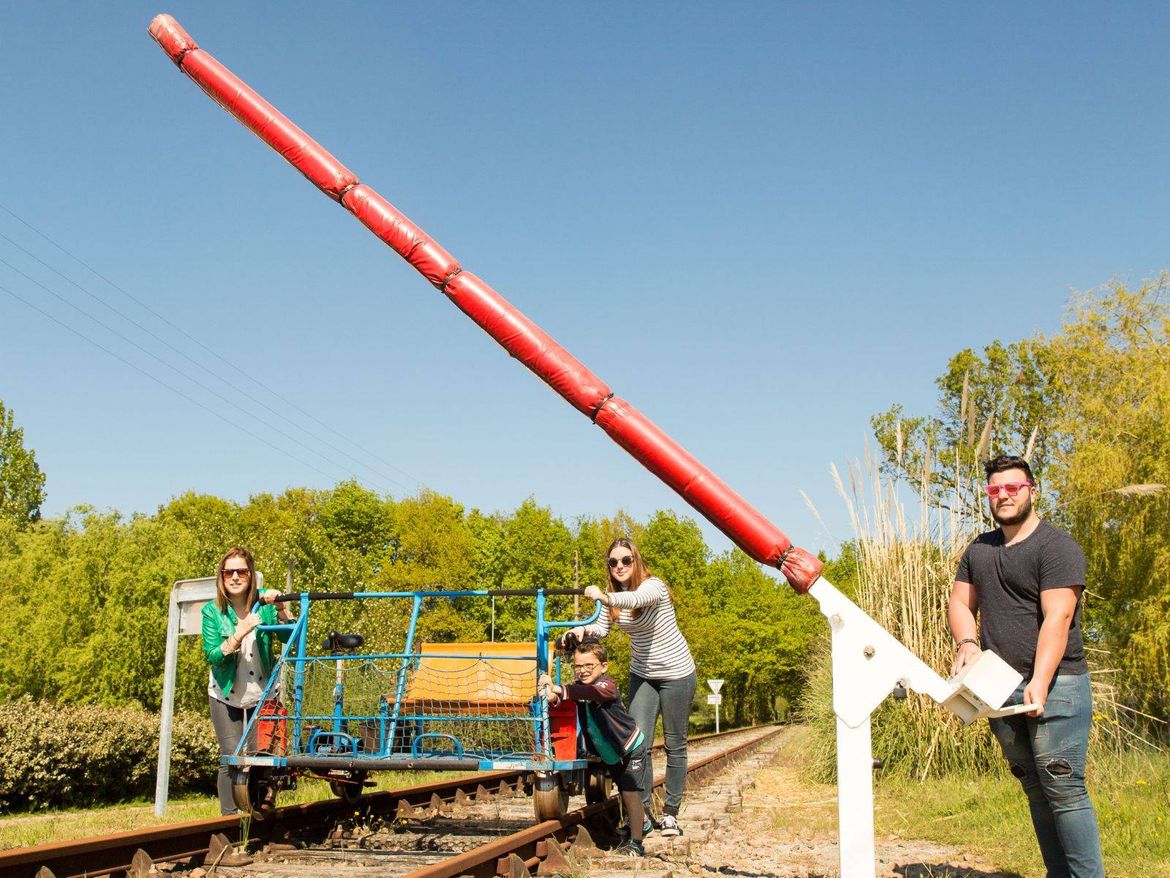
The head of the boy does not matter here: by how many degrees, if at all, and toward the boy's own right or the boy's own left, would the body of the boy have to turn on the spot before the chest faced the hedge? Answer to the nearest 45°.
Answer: approximately 90° to the boy's own right

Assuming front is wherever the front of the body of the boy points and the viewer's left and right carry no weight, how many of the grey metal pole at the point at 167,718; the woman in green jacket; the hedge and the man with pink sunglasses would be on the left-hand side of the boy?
1

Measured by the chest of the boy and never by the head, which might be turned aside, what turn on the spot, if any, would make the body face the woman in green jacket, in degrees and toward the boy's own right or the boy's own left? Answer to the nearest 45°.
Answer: approximately 45° to the boy's own right

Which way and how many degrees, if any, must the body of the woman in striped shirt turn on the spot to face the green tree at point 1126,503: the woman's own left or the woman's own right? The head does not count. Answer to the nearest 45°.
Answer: approximately 180°

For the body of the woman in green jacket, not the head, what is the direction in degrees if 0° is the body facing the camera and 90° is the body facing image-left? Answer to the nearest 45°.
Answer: approximately 315°

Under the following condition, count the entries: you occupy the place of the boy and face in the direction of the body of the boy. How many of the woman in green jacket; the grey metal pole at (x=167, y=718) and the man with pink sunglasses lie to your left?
1

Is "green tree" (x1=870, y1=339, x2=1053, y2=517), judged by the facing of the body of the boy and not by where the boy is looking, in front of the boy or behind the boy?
behind

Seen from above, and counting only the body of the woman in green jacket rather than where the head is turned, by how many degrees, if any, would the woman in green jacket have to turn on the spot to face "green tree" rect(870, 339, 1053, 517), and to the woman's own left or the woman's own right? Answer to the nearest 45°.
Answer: approximately 90° to the woman's own left

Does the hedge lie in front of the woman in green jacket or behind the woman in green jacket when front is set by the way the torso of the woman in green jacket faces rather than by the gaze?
behind

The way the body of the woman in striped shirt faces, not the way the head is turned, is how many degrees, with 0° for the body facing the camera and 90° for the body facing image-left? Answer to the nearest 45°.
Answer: approximately 45°

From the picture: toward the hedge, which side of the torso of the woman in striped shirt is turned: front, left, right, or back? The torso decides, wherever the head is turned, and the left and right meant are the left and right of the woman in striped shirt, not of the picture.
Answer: right

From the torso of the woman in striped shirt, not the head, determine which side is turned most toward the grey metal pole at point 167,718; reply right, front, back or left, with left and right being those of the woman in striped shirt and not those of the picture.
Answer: right

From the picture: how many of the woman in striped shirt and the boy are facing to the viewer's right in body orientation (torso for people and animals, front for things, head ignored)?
0

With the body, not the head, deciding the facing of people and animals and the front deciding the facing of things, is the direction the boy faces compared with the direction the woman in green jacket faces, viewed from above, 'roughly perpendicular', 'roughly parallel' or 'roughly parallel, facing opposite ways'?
roughly perpendicular

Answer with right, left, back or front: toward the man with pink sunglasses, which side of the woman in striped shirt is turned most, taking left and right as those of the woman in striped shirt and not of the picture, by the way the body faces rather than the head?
left
